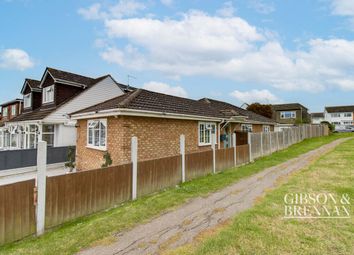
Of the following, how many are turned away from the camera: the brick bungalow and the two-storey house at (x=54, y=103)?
0

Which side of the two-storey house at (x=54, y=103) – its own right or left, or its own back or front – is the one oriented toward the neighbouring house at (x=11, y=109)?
right

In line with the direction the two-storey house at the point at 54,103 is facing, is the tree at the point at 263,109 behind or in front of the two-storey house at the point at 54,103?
behind

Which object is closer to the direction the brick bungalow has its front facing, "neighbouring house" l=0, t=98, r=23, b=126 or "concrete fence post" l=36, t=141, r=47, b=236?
the concrete fence post

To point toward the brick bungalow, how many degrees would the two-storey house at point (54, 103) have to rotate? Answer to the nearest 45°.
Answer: approximately 45° to its left
